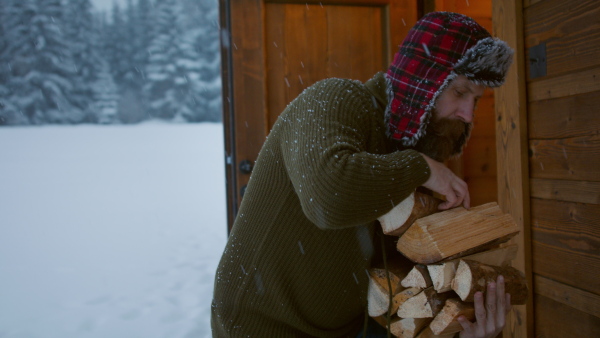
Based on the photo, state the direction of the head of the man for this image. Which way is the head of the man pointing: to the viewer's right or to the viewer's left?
to the viewer's right

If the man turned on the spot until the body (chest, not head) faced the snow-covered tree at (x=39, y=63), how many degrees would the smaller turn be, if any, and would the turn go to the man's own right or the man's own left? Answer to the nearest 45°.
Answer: approximately 135° to the man's own left

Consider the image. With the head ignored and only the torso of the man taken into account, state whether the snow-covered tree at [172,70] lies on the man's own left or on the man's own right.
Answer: on the man's own left

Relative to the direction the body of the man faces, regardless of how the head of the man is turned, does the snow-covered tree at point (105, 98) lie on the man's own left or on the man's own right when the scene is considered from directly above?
on the man's own left

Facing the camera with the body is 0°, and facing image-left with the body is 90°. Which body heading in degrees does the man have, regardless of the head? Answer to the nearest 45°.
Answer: approximately 270°

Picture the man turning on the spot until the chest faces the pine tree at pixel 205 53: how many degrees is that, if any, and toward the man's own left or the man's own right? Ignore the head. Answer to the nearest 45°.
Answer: approximately 90° to the man's own left
